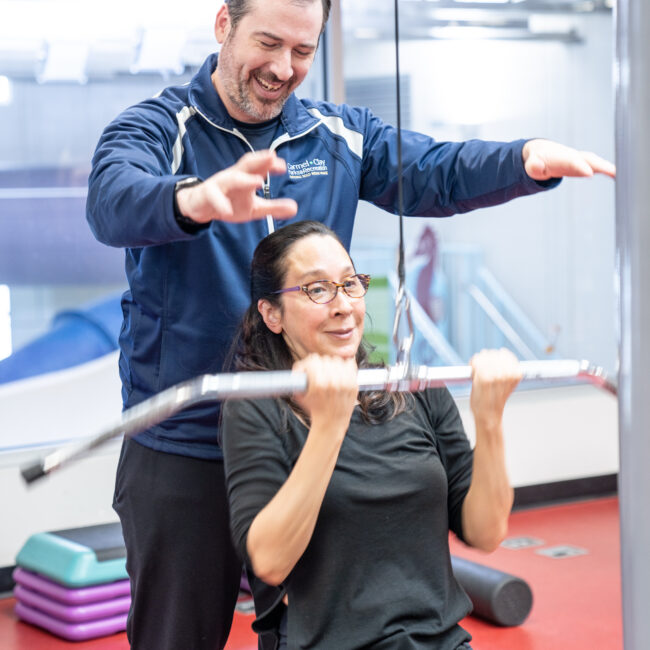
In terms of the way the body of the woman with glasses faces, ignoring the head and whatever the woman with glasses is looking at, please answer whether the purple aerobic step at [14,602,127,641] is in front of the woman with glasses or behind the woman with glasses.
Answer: behind

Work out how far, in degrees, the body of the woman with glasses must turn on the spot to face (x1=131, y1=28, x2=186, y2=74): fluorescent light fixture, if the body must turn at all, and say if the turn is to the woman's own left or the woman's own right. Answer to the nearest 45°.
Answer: approximately 135° to the woman's own left

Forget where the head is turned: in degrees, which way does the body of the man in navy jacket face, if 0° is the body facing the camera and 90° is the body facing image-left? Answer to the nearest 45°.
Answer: approximately 315°

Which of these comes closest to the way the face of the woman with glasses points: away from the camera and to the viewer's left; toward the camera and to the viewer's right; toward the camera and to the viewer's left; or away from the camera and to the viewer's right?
toward the camera and to the viewer's right

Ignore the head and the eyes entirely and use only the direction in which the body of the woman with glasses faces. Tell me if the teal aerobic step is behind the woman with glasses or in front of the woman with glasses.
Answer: behind

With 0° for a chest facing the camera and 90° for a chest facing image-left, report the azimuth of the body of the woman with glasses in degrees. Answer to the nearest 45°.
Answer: approximately 315°

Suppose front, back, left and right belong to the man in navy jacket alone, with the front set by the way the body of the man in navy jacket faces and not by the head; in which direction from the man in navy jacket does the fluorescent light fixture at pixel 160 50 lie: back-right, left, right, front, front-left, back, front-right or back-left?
back-left

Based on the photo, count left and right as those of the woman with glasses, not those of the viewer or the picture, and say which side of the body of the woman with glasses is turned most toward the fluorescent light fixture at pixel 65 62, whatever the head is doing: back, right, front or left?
back

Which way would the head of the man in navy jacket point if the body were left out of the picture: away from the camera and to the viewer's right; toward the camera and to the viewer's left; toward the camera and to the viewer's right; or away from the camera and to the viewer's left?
toward the camera and to the viewer's right

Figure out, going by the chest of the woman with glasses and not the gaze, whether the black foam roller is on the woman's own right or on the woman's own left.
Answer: on the woman's own left
